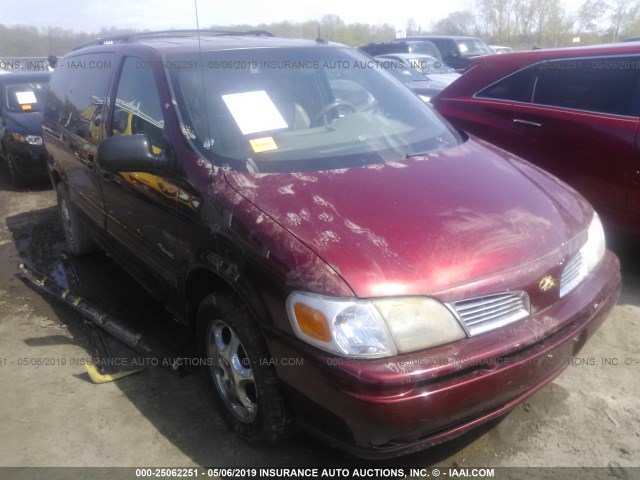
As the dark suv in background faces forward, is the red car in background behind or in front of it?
in front

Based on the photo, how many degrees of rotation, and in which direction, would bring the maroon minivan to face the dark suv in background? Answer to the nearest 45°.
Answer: approximately 135° to its left

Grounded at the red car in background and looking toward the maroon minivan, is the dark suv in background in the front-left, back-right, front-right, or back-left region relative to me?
back-right

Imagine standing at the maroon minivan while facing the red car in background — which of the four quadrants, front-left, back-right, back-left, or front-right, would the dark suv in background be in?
front-left

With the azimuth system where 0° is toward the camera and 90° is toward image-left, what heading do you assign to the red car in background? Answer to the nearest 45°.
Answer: approximately 315°

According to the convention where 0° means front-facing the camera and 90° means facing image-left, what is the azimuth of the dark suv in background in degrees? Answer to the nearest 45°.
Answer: approximately 315°

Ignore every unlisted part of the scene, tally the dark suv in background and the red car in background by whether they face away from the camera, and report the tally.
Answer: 0

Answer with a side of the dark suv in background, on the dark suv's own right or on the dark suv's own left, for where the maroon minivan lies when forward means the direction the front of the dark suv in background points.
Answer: on the dark suv's own right

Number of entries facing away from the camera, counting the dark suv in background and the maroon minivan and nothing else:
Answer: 0
